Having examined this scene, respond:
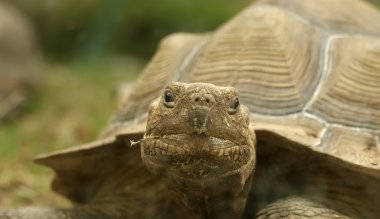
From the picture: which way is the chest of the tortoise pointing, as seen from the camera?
toward the camera
